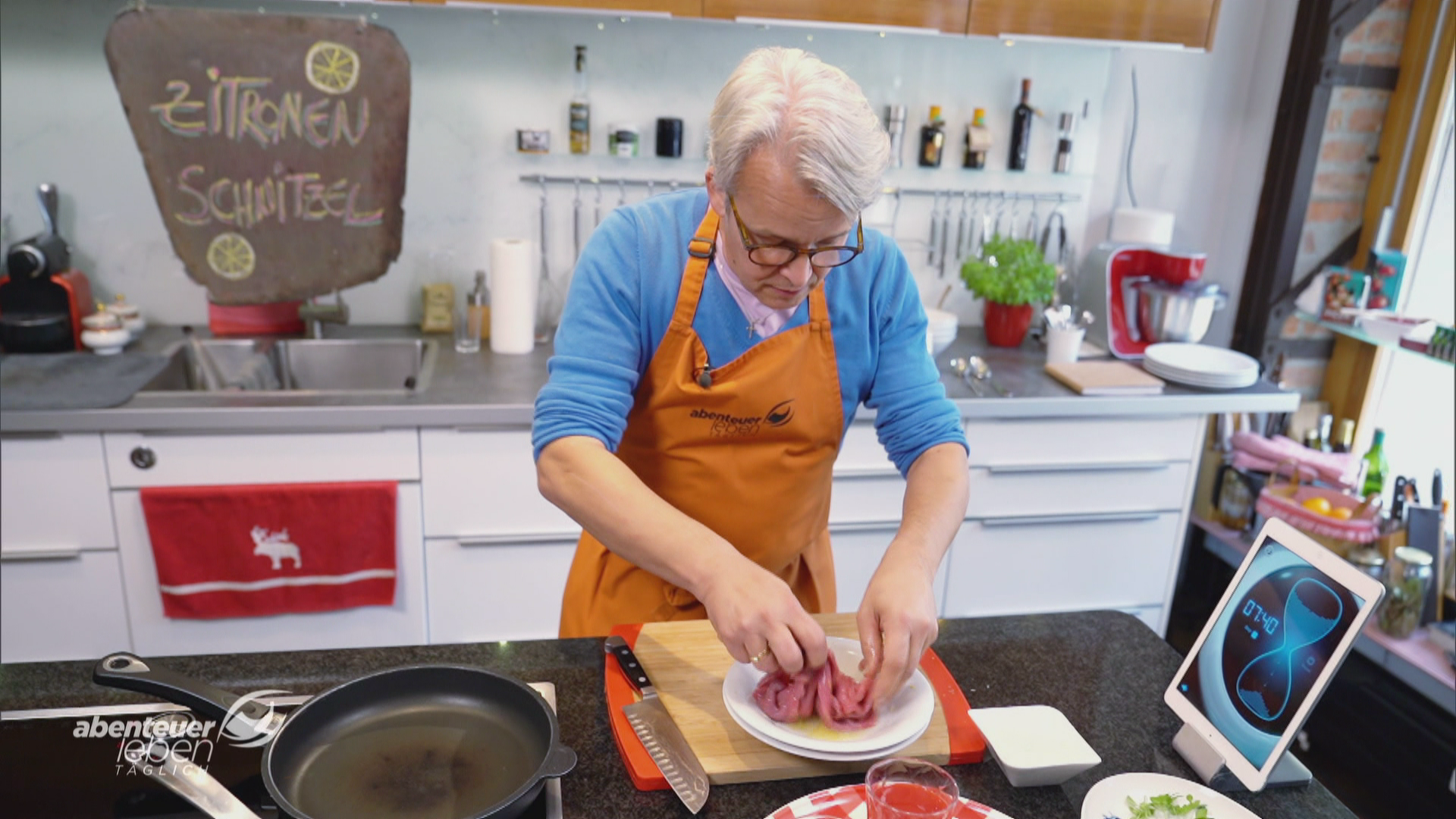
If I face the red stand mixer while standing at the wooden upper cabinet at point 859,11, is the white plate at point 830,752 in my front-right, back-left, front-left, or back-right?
back-right

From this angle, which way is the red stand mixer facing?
to the viewer's right

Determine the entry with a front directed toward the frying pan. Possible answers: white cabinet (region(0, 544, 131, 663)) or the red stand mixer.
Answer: the white cabinet

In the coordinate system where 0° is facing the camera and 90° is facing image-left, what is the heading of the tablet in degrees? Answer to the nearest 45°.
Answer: approximately 0°

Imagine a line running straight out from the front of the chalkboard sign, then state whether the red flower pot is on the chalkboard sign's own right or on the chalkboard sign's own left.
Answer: on the chalkboard sign's own left

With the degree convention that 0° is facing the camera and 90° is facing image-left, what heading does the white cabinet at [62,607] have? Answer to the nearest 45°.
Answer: approximately 0°

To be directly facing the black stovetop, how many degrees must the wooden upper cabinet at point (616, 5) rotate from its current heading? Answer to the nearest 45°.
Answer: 0° — it already faces it

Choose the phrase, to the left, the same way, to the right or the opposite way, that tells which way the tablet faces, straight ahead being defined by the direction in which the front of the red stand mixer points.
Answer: to the right
